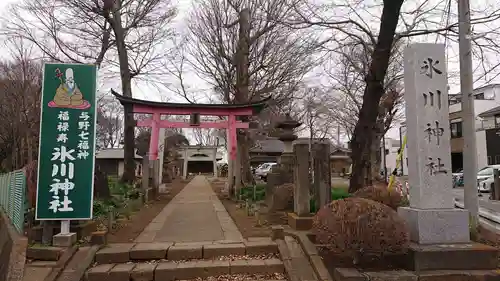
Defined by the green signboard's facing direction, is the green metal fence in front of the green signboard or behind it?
behind

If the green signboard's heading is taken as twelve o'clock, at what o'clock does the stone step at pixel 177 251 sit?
The stone step is roughly at 10 o'clock from the green signboard.

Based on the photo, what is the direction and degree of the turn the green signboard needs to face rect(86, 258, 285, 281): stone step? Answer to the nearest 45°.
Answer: approximately 45° to its left

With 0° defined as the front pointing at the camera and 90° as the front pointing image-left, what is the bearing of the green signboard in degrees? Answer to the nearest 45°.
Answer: approximately 0°

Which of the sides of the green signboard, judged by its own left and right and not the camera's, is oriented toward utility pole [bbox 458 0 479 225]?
left

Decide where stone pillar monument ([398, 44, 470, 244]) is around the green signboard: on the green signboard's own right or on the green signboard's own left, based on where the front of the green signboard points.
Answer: on the green signboard's own left

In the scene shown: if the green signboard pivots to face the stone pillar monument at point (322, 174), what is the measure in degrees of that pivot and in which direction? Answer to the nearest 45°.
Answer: approximately 90° to its left

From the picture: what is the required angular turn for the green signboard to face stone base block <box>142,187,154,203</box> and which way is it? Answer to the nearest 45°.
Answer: approximately 180°

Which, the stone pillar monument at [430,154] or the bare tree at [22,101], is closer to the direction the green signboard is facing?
the stone pillar monument
